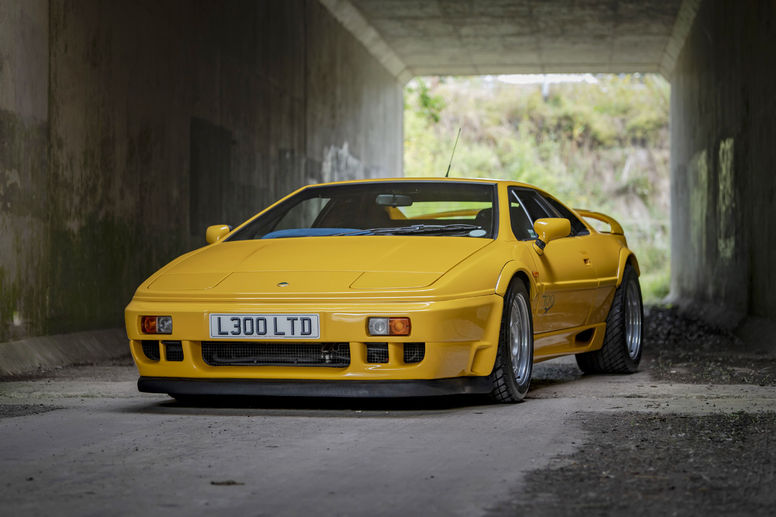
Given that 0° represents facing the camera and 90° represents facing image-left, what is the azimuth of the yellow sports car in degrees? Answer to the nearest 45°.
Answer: approximately 45°
